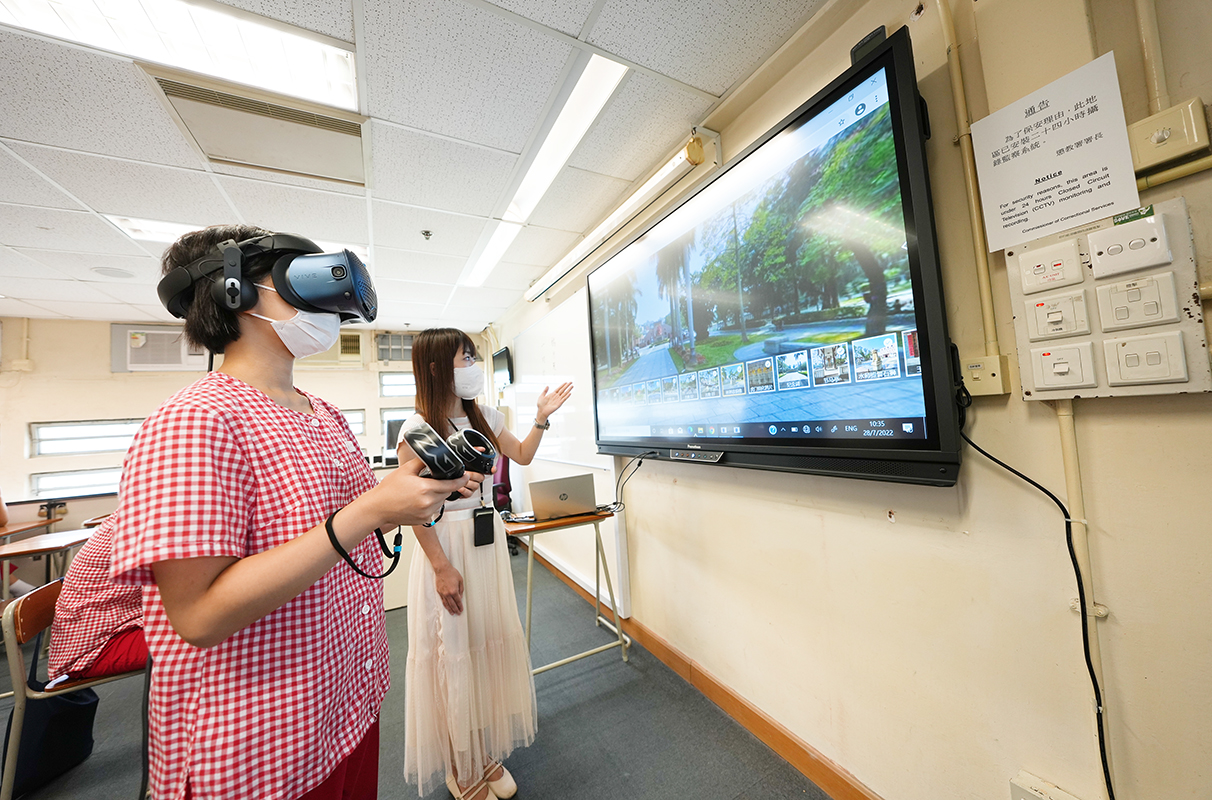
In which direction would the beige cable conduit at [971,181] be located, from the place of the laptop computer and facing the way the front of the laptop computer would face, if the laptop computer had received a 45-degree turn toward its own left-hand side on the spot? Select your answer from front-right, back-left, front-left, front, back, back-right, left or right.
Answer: back

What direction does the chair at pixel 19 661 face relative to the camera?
to the viewer's right

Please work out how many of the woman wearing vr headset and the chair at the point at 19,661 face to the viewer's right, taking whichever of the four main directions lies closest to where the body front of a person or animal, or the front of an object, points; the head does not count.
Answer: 2

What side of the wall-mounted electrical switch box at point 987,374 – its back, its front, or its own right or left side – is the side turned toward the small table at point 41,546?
front

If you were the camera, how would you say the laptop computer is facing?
facing away from the viewer

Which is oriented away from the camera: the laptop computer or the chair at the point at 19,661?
the laptop computer
